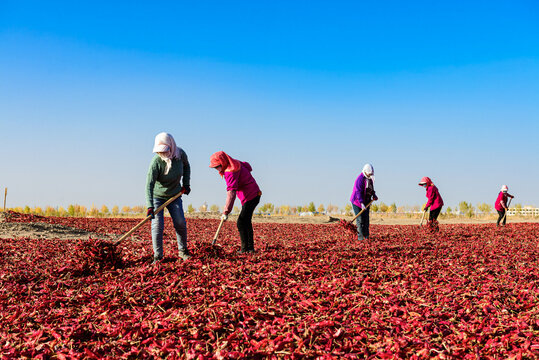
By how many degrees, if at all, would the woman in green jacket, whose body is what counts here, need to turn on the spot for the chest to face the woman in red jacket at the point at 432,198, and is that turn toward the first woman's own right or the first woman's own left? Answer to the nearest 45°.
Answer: approximately 180°

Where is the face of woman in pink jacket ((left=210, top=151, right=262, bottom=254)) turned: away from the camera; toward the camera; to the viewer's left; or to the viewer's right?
to the viewer's left

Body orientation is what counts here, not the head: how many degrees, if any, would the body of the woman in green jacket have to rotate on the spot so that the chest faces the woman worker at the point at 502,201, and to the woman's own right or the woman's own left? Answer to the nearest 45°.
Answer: approximately 180°

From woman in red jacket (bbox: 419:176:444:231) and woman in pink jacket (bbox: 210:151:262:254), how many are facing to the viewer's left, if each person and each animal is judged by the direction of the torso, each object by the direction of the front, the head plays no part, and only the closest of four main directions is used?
2

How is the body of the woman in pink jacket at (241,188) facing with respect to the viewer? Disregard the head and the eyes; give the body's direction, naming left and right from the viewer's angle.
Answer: facing to the left of the viewer

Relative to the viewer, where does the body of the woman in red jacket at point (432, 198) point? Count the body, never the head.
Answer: to the viewer's left
